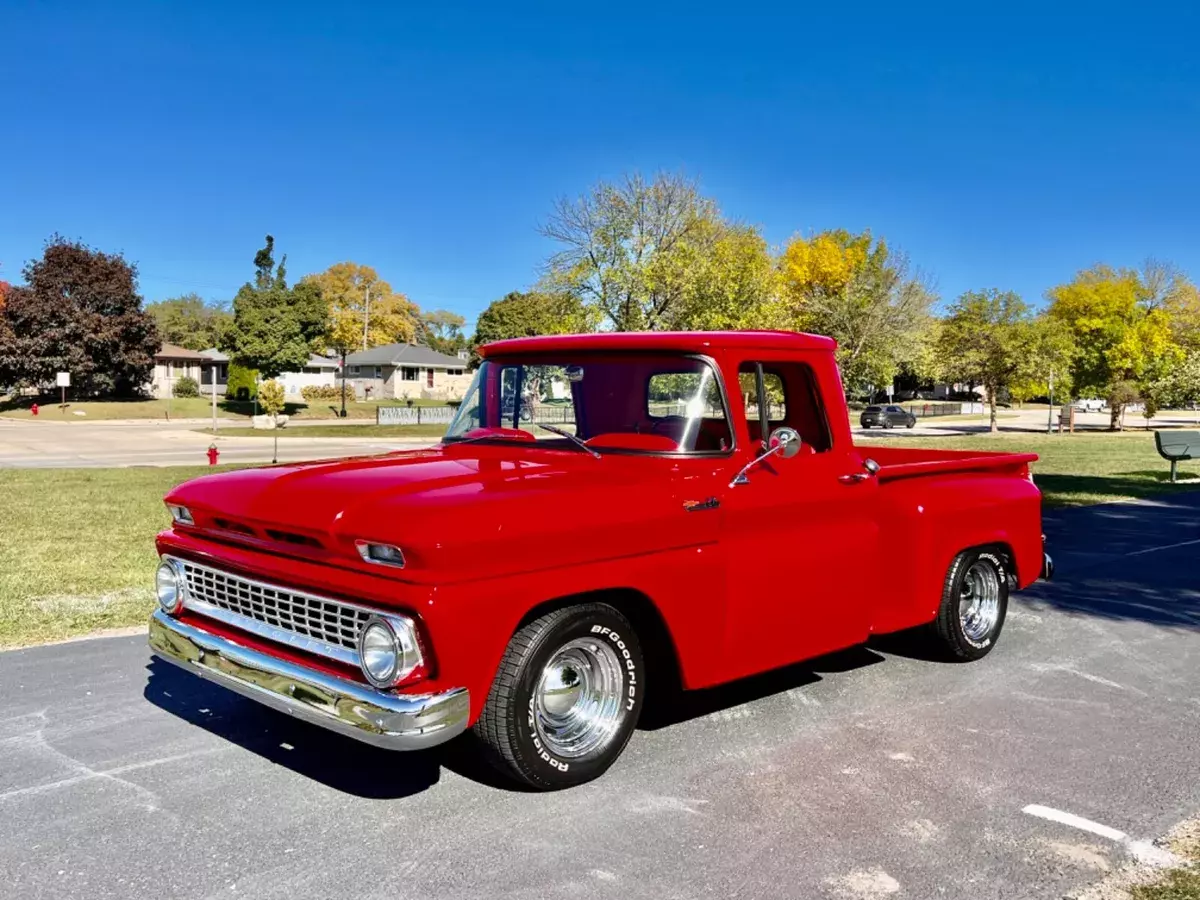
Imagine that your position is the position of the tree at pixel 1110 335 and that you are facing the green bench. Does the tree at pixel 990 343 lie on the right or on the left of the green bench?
right

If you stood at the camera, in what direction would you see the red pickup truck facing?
facing the viewer and to the left of the viewer

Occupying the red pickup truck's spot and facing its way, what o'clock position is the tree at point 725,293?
The tree is roughly at 5 o'clock from the red pickup truck.

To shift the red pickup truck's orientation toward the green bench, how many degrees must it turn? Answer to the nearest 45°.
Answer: approximately 180°

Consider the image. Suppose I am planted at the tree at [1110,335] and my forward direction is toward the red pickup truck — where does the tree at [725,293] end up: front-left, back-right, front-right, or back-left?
front-right

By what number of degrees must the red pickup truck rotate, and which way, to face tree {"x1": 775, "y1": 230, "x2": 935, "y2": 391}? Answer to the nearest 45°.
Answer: approximately 135° to its right

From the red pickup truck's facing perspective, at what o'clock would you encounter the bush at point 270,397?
The bush is roughly at 4 o'clock from the red pickup truck.

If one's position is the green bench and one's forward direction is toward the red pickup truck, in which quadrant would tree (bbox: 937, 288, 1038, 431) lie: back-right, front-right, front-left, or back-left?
back-right

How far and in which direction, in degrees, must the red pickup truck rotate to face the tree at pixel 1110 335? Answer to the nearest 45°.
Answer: approximately 180°

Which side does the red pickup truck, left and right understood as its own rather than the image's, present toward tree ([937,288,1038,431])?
back
